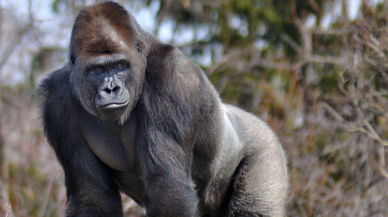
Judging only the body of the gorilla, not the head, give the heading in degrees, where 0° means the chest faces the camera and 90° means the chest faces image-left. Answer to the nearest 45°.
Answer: approximately 45°
